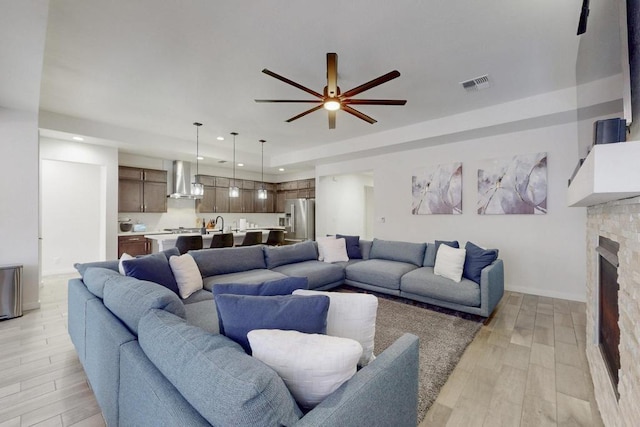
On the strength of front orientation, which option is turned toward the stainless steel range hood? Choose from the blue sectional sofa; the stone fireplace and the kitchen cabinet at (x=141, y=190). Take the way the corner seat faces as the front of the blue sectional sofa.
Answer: the stone fireplace

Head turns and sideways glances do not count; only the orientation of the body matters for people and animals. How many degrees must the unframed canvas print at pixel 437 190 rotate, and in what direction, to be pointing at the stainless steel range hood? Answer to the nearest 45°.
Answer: approximately 45° to its right

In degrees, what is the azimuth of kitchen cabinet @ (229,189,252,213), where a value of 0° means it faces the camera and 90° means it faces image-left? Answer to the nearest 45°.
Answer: approximately 0°

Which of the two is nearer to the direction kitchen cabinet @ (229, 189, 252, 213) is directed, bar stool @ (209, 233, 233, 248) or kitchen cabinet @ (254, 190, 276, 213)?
the bar stool

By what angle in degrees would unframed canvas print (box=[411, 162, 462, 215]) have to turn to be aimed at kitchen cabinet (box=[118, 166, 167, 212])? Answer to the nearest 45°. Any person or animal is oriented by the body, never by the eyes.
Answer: approximately 45° to its right

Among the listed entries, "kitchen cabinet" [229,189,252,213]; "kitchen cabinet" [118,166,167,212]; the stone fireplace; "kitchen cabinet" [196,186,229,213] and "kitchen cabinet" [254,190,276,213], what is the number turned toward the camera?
4

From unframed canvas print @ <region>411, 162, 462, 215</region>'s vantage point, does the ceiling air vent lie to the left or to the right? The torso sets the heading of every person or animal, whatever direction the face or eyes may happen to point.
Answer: on its left
